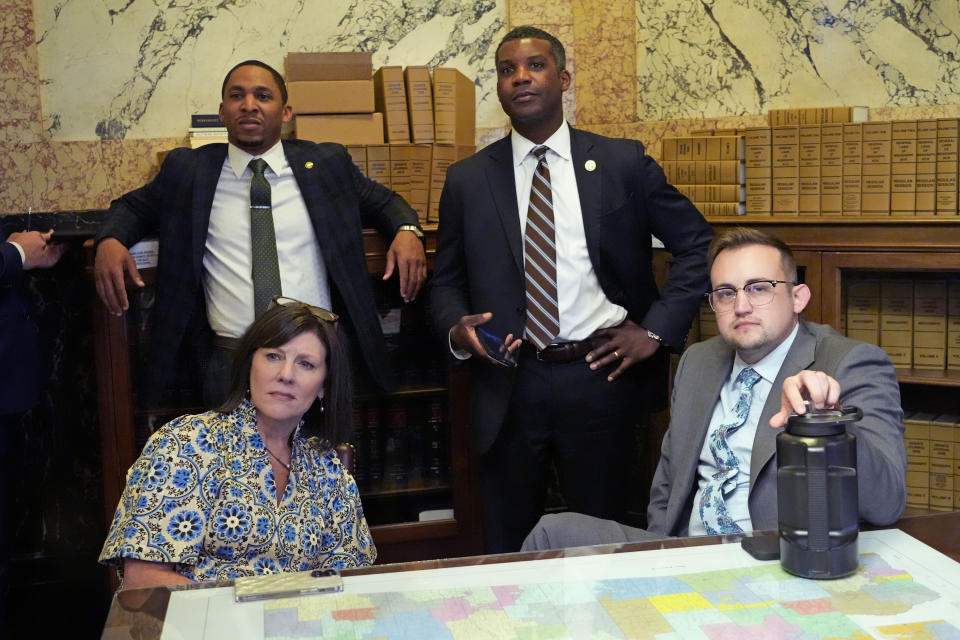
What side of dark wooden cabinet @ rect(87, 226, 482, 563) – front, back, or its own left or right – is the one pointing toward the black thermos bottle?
front

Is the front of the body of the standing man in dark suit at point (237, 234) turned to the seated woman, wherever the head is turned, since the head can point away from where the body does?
yes

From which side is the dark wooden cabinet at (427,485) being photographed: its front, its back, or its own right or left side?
front

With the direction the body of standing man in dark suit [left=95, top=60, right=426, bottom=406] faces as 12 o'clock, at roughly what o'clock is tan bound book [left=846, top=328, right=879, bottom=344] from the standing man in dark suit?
The tan bound book is roughly at 9 o'clock from the standing man in dark suit.

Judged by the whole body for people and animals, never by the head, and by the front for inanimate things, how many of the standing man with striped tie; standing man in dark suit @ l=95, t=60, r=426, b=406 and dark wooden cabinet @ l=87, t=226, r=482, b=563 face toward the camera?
3

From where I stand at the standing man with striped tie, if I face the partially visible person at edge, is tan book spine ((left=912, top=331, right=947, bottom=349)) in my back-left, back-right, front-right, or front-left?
back-right

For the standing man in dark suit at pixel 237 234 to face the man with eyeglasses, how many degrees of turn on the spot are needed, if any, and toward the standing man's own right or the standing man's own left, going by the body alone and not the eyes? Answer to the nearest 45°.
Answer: approximately 45° to the standing man's own left
